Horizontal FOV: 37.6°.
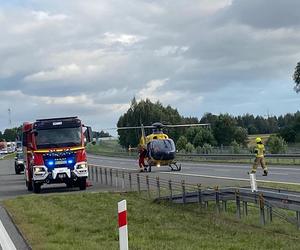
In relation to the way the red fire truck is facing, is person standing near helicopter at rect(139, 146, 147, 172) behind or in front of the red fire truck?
behind

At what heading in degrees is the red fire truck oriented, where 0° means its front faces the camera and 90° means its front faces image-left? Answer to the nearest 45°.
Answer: approximately 0°

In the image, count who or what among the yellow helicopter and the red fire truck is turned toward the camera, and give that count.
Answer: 2

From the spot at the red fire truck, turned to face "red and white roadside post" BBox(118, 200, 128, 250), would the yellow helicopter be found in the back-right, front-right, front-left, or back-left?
back-left

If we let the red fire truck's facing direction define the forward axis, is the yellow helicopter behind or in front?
behind

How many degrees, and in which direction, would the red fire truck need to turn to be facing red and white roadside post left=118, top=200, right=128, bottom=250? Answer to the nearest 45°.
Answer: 0° — it already faces it

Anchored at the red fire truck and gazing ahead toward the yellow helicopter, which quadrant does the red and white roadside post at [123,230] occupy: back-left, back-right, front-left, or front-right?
back-right

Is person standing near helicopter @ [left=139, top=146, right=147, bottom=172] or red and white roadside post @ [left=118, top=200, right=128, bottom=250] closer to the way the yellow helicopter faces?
the red and white roadside post
